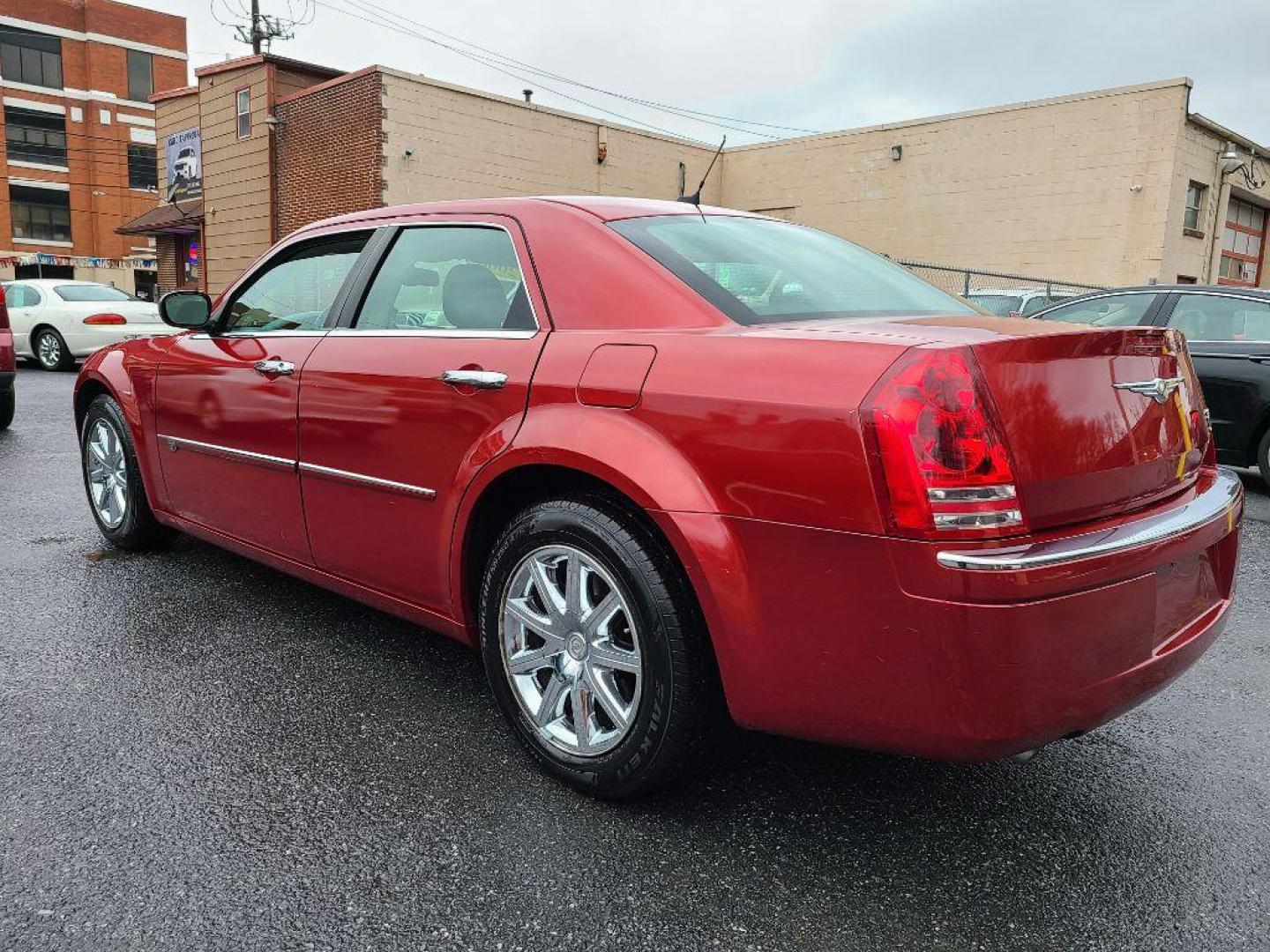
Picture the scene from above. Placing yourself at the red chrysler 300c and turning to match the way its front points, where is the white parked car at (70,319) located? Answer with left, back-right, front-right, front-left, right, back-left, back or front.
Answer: front

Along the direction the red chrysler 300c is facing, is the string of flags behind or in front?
in front

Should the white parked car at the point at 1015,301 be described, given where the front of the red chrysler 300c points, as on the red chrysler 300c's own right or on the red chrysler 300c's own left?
on the red chrysler 300c's own right

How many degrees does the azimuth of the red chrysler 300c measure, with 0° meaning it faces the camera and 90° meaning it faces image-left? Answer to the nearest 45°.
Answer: approximately 135°

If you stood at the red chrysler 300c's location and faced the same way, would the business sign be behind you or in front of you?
in front

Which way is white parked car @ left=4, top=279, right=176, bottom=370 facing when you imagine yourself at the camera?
facing away from the viewer and to the left of the viewer

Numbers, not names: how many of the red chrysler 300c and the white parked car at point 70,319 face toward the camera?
0

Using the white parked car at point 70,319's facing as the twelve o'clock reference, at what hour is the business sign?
The business sign is roughly at 2 o'clock from the white parked car.

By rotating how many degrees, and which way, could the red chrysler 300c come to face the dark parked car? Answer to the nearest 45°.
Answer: approximately 90° to its right
